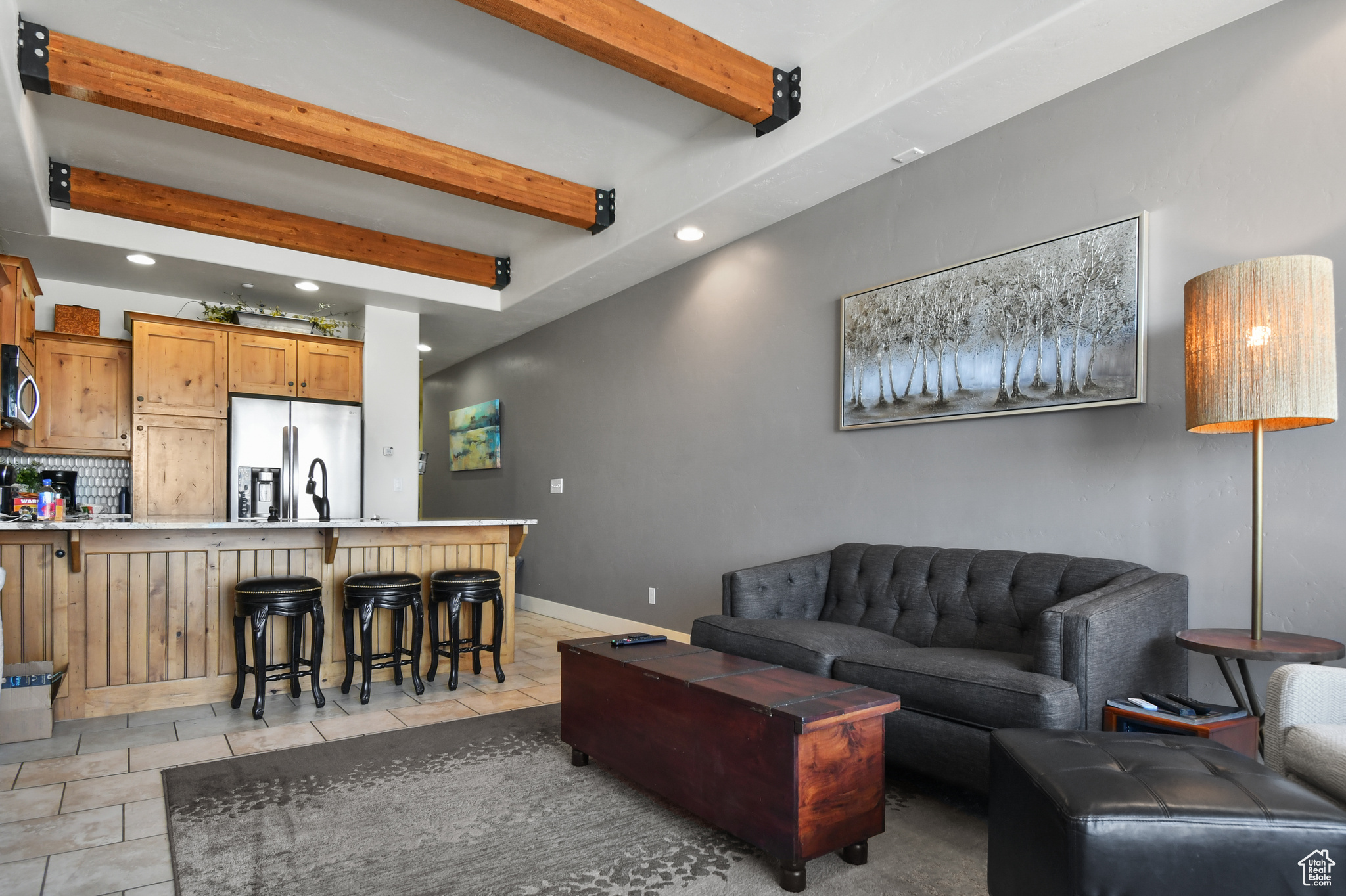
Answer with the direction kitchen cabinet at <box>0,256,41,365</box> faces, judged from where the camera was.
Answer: facing to the right of the viewer

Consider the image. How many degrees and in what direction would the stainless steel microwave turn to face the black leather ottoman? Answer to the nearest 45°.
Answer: approximately 90° to its right

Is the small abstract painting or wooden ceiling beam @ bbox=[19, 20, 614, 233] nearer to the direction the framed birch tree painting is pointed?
the wooden ceiling beam

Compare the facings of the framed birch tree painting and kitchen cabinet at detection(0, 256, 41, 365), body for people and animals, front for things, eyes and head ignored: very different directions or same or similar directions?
very different directions

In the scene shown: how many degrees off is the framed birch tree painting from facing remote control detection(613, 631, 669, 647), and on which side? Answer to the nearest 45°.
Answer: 0° — it already faces it

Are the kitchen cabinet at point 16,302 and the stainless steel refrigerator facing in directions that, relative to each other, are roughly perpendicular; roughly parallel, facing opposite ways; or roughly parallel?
roughly perpendicular

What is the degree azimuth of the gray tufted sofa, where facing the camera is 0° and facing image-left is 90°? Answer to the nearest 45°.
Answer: approximately 45°

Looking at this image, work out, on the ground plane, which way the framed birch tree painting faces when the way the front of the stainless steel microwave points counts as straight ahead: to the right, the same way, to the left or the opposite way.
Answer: the opposite way
